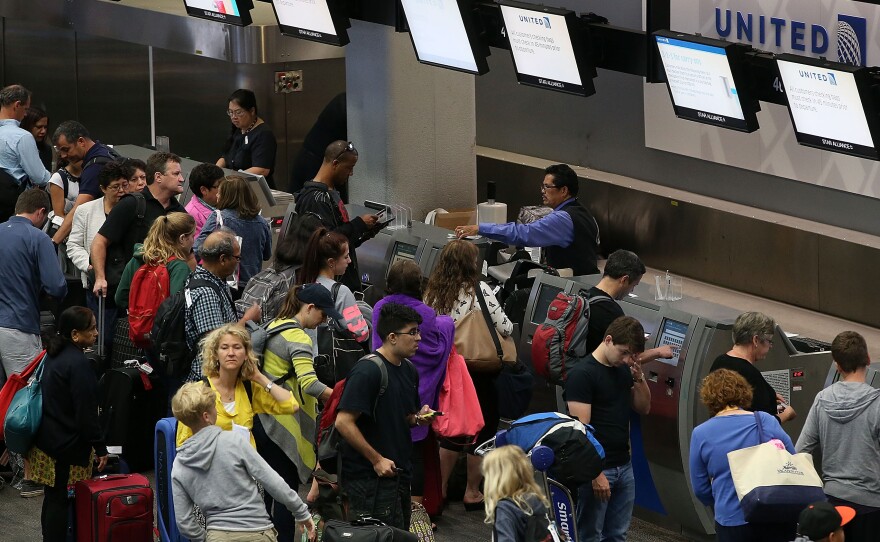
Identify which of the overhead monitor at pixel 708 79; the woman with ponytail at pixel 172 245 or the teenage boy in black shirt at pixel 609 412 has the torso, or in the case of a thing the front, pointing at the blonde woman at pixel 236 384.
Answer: the overhead monitor

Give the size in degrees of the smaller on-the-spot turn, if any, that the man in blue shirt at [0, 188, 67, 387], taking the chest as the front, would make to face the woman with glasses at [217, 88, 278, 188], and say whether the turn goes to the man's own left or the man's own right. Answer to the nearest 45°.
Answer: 0° — they already face them

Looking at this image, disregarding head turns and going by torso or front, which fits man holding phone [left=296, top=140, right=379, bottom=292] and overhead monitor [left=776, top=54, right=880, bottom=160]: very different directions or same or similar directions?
very different directions

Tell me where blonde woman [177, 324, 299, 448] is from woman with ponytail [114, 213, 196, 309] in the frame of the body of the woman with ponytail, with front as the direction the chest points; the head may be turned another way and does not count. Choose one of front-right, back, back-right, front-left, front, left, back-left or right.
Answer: back-right

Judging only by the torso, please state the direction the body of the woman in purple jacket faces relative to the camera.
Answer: away from the camera

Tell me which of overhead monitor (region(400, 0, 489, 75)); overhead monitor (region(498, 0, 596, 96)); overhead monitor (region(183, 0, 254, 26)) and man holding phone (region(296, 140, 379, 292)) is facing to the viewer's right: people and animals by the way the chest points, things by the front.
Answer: the man holding phone

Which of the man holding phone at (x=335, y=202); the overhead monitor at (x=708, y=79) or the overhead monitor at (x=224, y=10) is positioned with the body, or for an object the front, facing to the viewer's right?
the man holding phone

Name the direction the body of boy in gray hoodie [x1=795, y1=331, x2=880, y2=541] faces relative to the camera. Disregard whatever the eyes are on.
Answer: away from the camera

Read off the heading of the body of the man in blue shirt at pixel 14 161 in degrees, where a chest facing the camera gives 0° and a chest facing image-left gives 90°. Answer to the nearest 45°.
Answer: approximately 225°

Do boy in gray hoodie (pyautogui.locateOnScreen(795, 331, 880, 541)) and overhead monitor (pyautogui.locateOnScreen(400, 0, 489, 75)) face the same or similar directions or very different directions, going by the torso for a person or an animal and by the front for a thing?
very different directions
